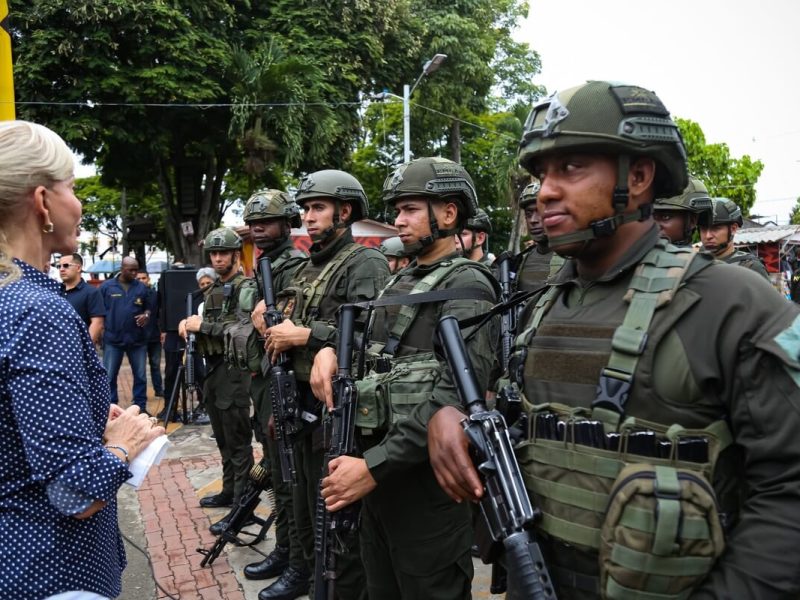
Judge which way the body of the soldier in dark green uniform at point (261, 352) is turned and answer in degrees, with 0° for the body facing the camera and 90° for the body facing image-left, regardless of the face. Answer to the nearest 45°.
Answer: approximately 45°

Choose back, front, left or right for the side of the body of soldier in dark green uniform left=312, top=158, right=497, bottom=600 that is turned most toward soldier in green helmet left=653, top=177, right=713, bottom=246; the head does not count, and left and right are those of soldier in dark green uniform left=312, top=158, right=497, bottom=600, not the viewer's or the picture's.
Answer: back

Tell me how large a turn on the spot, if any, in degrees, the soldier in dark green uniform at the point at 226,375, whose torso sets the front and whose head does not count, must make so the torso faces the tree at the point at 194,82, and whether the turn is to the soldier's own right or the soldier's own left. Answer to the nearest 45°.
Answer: approximately 135° to the soldier's own right

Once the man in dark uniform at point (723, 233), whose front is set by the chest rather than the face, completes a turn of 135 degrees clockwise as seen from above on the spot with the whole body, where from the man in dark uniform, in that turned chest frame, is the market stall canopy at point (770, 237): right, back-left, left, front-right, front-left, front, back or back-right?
front

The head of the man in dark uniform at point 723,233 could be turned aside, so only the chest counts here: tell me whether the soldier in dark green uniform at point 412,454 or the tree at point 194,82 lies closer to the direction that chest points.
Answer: the soldier in dark green uniform

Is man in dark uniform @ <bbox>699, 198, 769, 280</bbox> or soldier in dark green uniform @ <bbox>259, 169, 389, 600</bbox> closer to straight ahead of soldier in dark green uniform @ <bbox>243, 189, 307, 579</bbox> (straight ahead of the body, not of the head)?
the soldier in dark green uniform @ <bbox>259, 169, 389, 600</bbox>
